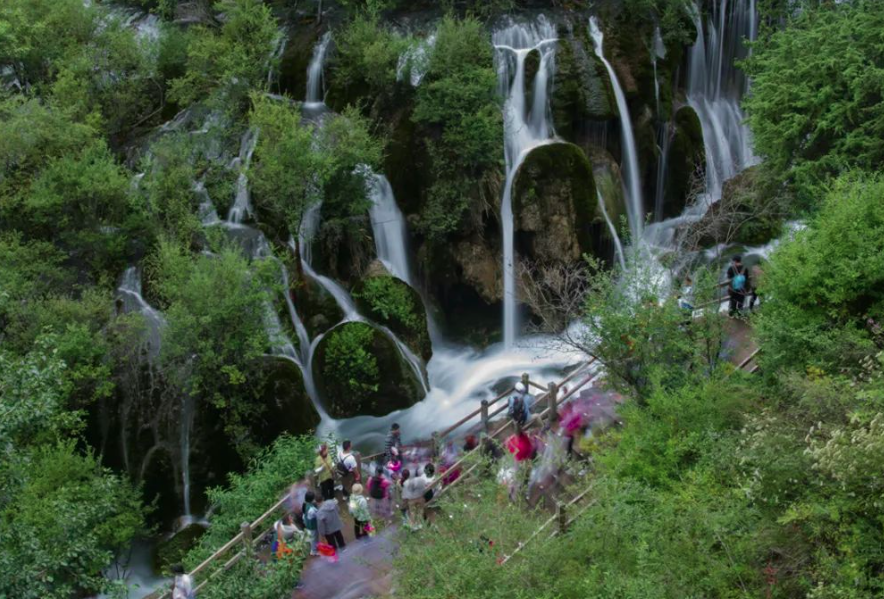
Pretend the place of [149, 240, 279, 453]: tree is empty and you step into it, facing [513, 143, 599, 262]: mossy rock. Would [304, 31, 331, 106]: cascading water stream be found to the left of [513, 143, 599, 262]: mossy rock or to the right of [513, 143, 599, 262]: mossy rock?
left

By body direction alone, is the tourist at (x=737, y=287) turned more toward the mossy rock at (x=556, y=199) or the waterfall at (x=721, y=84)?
the waterfall

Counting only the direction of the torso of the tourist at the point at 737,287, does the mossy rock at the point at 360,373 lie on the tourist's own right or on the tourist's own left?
on the tourist's own left

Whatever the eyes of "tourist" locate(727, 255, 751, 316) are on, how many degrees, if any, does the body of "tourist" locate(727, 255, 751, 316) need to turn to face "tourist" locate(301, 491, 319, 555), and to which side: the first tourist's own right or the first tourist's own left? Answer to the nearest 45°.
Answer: approximately 135° to the first tourist's own left

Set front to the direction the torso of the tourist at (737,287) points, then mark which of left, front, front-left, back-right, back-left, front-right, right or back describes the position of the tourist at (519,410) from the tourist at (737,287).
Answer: back-left

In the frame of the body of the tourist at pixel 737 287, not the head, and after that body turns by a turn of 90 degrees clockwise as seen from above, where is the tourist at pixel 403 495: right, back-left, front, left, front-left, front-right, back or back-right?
back-right

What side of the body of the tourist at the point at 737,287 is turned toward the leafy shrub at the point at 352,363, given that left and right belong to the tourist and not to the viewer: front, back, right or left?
left

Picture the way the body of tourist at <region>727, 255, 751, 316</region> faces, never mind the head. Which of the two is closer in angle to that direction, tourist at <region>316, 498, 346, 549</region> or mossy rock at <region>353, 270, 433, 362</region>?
the mossy rock

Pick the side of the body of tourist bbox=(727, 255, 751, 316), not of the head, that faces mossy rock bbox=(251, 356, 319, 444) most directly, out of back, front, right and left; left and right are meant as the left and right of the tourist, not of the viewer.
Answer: left

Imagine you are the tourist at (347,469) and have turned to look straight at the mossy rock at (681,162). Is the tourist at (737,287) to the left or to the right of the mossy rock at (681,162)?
right

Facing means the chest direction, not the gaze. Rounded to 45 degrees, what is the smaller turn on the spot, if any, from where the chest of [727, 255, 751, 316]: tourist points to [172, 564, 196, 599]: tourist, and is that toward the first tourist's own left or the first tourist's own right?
approximately 135° to the first tourist's own left

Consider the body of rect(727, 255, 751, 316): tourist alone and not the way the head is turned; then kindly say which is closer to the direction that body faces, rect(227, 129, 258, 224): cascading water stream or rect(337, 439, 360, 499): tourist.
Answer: the cascading water stream

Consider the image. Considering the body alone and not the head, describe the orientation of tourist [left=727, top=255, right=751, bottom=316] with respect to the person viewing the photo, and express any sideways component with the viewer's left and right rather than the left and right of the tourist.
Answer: facing away from the viewer

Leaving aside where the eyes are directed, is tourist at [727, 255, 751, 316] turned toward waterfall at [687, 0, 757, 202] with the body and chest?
yes

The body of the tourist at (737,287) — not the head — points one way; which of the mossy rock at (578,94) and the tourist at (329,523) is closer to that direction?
the mossy rock

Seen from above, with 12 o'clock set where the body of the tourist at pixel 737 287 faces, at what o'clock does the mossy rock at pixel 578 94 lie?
The mossy rock is roughly at 11 o'clock from the tourist.
